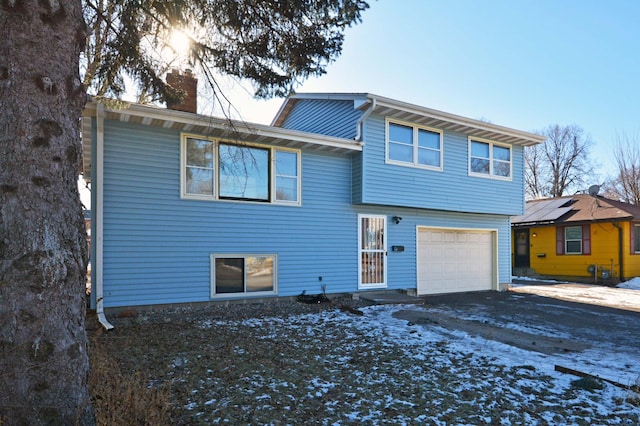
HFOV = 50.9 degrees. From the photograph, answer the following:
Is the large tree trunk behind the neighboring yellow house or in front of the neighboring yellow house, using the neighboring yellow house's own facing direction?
in front

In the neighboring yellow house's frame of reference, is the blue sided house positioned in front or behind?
in front

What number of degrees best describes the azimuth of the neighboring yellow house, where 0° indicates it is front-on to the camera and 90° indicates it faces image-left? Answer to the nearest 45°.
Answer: approximately 45°
